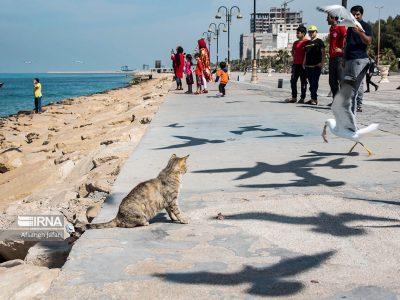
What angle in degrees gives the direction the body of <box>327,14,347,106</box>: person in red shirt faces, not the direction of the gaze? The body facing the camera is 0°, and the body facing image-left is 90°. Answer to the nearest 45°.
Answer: approximately 45°

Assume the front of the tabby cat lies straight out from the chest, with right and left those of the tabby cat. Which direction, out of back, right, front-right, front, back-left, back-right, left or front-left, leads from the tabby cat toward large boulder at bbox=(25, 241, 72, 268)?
back

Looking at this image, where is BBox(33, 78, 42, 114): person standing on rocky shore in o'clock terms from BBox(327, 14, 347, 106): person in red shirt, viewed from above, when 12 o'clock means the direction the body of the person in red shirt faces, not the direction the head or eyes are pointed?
The person standing on rocky shore is roughly at 3 o'clock from the person in red shirt.

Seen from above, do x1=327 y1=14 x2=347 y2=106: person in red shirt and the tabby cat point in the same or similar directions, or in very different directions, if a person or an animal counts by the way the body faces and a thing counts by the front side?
very different directions

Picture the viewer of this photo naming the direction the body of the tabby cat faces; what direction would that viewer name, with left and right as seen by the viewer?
facing to the right of the viewer

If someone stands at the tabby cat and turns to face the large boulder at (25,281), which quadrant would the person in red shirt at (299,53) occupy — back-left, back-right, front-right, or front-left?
back-right

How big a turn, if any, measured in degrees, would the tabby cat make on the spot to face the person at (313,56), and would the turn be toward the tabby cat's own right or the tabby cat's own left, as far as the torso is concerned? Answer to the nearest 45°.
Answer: approximately 45° to the tabby cat's own left

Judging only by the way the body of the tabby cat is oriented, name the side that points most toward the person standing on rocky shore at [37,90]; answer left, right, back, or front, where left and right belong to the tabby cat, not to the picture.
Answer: left

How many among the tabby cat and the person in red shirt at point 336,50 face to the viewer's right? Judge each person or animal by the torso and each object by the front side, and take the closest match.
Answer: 1
